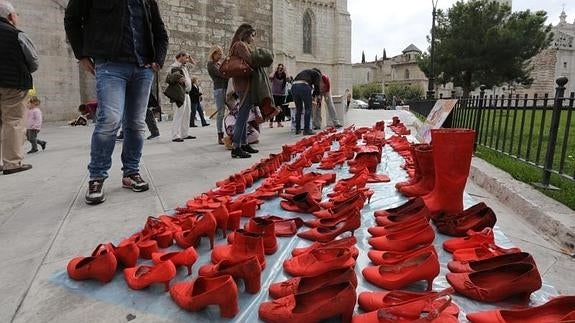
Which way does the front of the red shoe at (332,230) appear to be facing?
to the viewer's left

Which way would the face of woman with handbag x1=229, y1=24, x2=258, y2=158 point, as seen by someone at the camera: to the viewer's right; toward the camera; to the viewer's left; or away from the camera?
to the viewer's right

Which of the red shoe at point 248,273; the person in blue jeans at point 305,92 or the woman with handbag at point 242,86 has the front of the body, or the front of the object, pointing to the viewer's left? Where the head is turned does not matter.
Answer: the red shoe

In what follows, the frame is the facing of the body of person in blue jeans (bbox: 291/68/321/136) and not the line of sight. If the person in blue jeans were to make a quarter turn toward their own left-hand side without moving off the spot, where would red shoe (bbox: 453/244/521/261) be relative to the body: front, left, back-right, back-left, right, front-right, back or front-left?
back-left

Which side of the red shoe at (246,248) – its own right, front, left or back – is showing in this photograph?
left

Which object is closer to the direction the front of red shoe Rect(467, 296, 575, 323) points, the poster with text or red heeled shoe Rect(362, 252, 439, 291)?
the red heeled shoe

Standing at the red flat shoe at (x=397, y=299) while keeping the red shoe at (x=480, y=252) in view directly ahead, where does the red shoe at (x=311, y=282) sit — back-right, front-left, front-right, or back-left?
back-left

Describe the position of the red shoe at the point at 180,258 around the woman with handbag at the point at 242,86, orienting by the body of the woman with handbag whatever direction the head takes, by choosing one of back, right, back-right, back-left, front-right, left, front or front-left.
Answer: right

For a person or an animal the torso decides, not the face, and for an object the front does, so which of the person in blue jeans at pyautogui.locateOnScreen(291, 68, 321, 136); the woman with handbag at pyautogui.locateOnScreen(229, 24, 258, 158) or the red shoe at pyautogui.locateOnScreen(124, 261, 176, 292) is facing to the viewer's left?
the red shoe

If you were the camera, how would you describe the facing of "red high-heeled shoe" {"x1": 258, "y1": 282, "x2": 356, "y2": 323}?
facing to the left of the viewer
